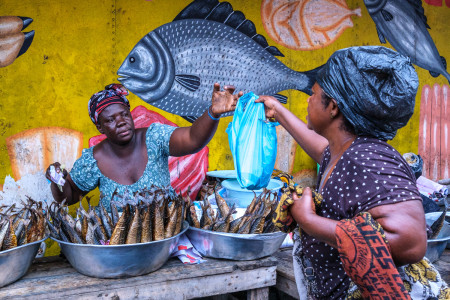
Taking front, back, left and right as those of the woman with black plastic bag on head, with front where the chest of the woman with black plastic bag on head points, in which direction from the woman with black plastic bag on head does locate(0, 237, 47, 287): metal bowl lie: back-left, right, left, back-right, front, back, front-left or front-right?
front

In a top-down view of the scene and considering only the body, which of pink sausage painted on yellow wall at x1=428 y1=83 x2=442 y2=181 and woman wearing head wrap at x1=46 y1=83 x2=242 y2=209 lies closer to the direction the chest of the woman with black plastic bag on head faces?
the woman wearing head wrap

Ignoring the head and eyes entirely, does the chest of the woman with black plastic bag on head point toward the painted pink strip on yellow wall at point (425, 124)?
no

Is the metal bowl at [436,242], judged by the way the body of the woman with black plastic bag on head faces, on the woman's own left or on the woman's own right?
on the woman's own right

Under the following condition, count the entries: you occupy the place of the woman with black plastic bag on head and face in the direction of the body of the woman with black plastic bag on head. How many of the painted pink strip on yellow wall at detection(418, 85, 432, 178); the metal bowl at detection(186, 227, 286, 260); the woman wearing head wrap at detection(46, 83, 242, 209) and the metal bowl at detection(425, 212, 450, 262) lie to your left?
0

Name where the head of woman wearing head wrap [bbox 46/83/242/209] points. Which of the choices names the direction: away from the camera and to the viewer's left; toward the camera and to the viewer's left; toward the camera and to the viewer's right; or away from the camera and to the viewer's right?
toward the camera and to the viewer's right

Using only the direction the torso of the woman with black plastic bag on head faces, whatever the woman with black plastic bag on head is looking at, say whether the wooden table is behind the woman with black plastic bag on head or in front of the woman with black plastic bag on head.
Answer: in front

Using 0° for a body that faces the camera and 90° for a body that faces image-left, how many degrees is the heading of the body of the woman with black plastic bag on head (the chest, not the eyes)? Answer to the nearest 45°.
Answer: approximately 90°

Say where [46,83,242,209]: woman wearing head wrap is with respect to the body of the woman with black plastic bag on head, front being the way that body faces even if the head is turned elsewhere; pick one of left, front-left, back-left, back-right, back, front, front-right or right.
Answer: front-right

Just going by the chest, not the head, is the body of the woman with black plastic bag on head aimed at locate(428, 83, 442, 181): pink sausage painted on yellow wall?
no

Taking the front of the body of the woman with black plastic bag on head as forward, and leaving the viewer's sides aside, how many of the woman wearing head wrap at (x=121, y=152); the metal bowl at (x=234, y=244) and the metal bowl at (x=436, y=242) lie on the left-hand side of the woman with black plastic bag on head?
0

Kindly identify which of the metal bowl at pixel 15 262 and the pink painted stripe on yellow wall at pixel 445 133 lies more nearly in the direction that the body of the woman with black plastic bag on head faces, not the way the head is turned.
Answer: the metal bowl
